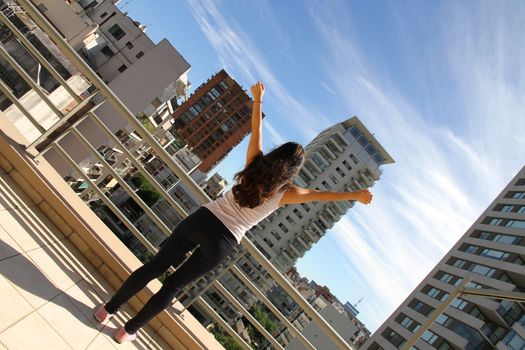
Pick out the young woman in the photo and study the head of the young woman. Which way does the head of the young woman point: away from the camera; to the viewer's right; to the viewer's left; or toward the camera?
away from the camera

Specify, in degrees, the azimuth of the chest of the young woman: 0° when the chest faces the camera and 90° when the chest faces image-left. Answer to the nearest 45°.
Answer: approximately 180°

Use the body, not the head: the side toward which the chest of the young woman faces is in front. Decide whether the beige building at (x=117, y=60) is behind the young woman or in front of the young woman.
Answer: in front

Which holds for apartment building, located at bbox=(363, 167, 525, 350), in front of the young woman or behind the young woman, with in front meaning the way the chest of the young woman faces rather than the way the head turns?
in front
